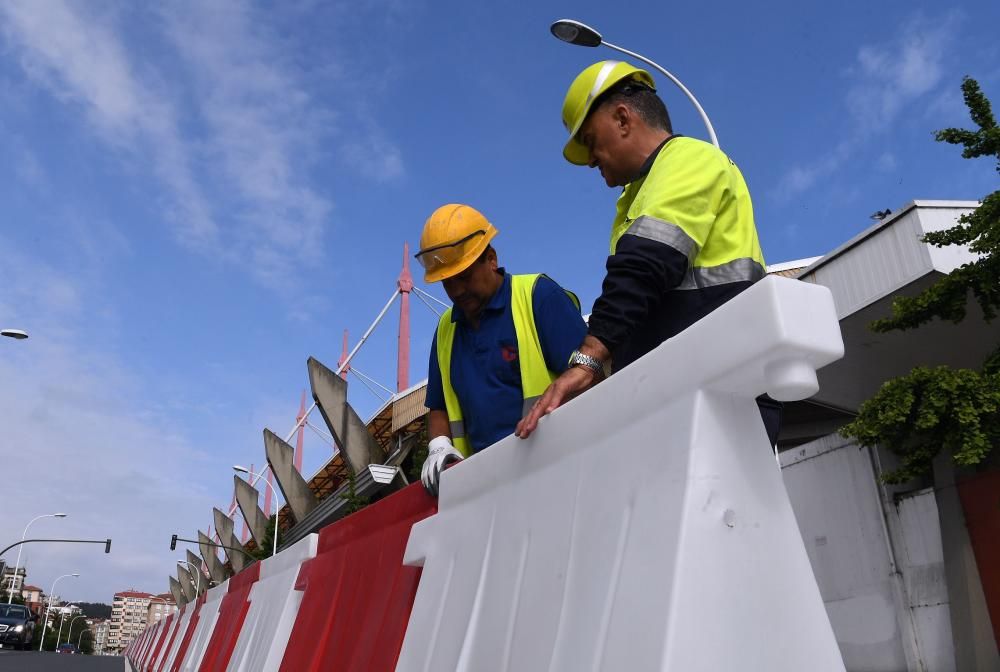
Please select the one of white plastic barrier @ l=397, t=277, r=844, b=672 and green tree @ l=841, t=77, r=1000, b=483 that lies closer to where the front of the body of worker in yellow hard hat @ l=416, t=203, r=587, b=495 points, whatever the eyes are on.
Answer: the white plastic barrier

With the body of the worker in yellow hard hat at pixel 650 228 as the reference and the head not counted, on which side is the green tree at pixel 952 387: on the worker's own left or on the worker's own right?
on the worker's own right

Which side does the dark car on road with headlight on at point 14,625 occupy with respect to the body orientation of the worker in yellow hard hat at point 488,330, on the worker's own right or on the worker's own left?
on the worker's own right

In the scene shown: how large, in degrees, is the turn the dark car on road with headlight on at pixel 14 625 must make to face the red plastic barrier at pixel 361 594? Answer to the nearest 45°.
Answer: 0° — it already faces it

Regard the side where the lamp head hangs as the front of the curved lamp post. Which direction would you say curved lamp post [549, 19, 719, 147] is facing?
to the viewer's left

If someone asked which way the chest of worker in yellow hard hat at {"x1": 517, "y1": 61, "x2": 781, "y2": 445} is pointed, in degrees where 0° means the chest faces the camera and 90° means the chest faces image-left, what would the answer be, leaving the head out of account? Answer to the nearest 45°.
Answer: approximately 90°

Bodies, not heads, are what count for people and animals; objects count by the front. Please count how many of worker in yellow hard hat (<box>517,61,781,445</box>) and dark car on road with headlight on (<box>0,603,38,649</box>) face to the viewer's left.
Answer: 1

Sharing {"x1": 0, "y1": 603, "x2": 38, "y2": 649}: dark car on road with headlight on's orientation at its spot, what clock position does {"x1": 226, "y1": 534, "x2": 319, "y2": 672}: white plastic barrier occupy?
The white plastic barrier is roughly at 12 o'clock from the dark car on road with headlight on.

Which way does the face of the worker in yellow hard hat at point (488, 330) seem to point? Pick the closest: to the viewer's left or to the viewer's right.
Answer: to the viewer's left

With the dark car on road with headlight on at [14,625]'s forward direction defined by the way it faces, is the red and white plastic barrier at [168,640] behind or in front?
in front

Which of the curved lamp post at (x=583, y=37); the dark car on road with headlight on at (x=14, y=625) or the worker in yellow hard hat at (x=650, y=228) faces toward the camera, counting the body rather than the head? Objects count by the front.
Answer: the dark car on road with headlight on
